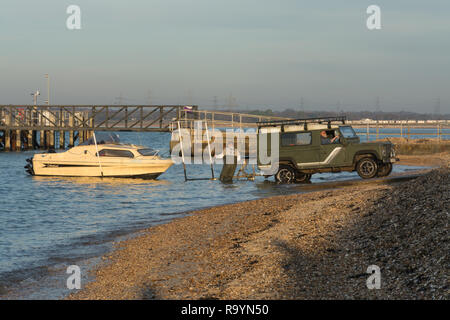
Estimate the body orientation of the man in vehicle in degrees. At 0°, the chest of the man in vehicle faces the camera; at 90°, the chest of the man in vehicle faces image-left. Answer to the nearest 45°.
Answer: approximately 270°

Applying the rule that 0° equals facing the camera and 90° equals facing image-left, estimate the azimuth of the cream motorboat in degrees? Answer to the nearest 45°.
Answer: approximately 270°

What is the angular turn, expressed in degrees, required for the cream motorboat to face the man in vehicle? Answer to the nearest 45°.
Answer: approximately 45° to its right

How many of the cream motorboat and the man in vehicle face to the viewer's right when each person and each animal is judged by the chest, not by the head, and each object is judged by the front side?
2

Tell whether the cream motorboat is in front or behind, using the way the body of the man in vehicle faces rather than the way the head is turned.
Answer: behind
